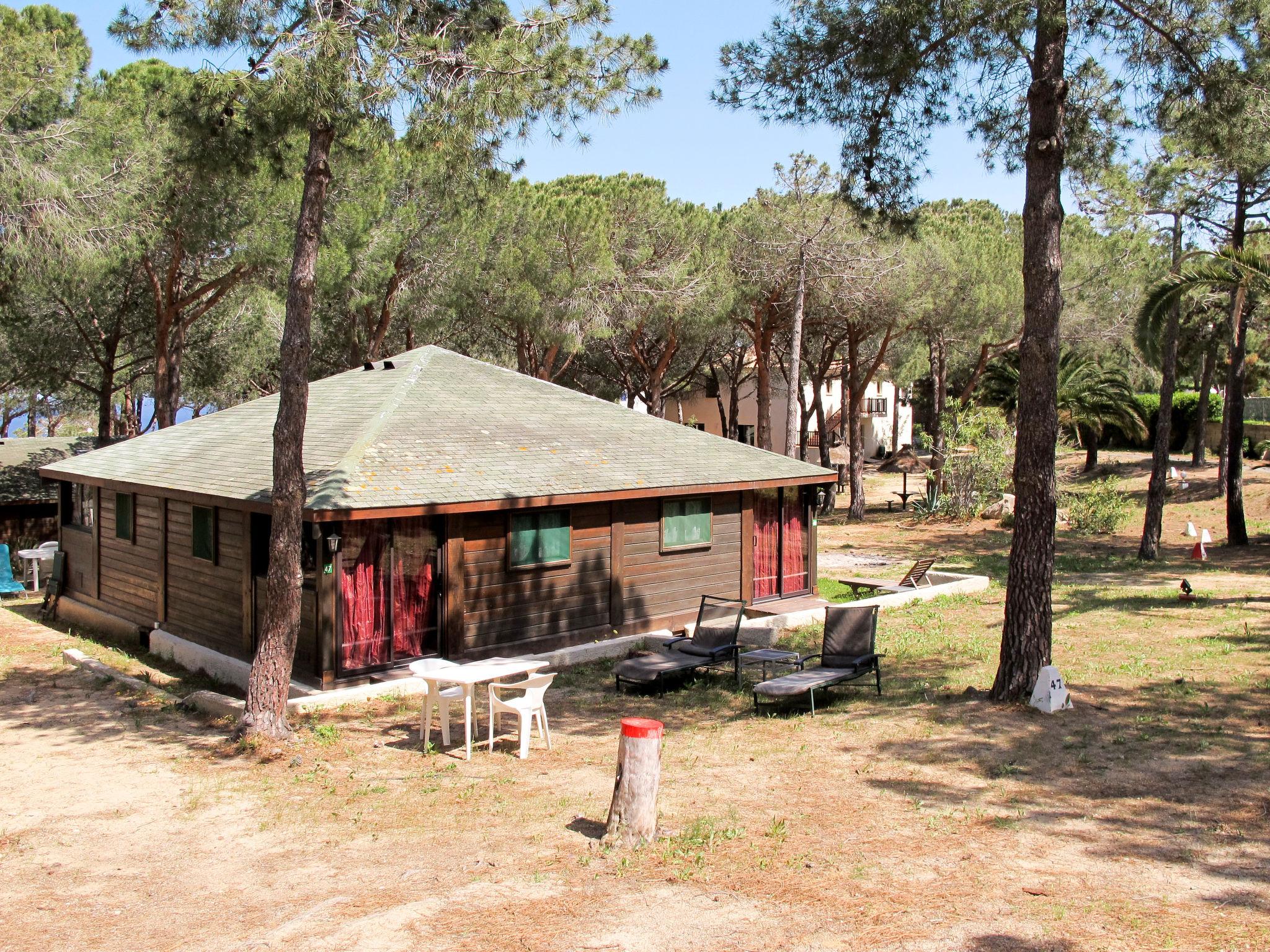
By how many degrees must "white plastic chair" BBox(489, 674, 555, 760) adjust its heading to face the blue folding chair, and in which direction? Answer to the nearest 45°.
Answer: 0° — it already faces it

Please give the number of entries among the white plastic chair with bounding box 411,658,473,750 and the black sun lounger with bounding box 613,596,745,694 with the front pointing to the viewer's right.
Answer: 1

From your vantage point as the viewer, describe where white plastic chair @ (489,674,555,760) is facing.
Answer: facing away from the viewer and to the left of the viewer

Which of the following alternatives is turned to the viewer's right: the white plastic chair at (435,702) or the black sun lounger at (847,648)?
the white plastic chair

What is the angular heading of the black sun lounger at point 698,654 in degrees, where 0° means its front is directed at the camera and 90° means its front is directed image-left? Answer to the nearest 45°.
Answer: approximately 45°

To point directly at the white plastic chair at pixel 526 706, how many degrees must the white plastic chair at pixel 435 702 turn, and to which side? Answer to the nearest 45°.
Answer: approximately 45° to its right

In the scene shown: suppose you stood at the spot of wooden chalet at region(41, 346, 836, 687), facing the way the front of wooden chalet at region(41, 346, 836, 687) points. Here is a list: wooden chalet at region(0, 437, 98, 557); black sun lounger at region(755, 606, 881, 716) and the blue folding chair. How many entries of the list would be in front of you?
1

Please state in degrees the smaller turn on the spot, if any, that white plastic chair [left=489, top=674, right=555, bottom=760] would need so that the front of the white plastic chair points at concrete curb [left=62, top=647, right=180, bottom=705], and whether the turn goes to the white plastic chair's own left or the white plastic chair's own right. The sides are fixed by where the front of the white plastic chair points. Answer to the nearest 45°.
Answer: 0° — it already faces it

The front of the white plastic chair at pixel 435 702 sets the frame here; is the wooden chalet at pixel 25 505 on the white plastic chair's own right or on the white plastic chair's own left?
on the white plastic chair's own left

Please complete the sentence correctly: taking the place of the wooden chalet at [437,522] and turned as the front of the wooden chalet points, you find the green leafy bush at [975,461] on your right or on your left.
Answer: on your left

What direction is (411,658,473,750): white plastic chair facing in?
to the viewer's right
